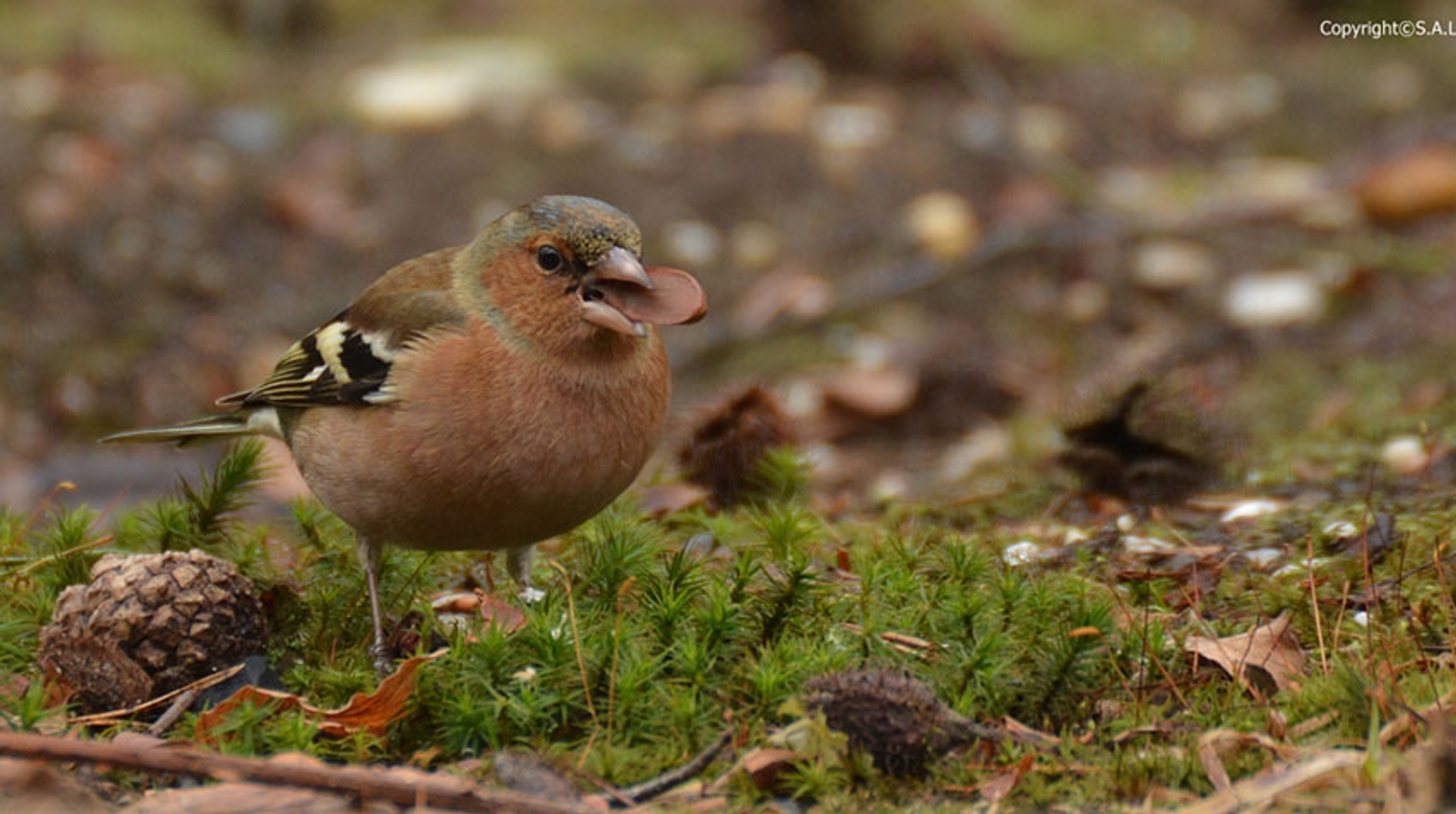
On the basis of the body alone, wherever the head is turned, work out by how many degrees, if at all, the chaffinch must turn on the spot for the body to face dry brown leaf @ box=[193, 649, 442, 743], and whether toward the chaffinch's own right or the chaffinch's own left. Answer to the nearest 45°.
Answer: approximately 90° to the chaffinch's own right

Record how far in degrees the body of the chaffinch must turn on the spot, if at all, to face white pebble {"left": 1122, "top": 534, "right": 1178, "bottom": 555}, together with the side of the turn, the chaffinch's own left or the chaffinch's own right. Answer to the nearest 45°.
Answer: approximately 45° to the chaffinch's own left

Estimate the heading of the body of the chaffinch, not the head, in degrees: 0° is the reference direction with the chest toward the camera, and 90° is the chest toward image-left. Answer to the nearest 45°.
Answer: approximately 315°

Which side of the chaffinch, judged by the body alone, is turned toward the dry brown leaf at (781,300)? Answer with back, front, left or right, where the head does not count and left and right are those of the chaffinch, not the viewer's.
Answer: left

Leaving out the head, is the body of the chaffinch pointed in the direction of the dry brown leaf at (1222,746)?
yes

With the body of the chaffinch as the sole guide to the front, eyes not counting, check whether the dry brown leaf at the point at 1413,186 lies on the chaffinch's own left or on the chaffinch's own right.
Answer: on the chaffinch's own left

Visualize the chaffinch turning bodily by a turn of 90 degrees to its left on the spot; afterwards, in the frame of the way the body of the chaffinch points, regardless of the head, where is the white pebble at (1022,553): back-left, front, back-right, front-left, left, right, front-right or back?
front-right
